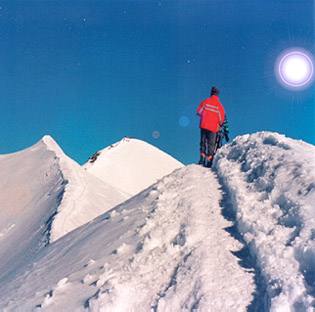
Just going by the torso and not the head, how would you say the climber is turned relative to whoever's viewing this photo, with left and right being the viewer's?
facing away from the viewer
